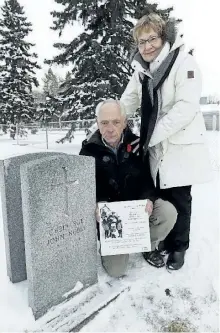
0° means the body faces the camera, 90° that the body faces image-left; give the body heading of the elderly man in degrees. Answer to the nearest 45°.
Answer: approximately 0°

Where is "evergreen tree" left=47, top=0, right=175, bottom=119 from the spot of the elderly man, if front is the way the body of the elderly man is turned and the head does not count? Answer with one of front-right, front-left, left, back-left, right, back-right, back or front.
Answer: back

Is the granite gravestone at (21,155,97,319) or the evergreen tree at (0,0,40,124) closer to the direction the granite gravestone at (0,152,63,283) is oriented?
the granite gravestone

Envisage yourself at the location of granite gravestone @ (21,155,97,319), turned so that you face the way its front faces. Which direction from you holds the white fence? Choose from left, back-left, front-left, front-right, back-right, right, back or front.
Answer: back-left

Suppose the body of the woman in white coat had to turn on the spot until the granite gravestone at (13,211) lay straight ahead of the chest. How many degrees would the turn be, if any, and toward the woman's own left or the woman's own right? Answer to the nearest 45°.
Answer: approximately 45° to the woman's own right

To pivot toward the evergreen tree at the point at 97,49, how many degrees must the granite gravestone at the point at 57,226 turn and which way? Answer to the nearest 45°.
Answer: approximately 135° to its left

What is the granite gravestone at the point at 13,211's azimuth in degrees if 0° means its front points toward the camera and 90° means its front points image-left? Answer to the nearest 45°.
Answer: approximately 315°

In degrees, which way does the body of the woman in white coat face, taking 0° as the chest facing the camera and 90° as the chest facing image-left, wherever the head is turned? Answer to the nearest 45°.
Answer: approximately 45°

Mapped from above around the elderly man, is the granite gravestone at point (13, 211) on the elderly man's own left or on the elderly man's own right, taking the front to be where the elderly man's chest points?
on the elderly man's own right

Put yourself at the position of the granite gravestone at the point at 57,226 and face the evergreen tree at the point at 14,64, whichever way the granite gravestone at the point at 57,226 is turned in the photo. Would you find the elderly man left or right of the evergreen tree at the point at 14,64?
right

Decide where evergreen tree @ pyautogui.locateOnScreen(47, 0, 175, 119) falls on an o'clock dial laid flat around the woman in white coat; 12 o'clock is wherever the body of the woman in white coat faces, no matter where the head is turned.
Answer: The evergreen tree is roughly at 4 o'clock from the woman in white coat.

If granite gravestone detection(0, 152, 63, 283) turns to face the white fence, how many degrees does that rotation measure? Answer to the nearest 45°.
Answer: approximately 135° to its left
